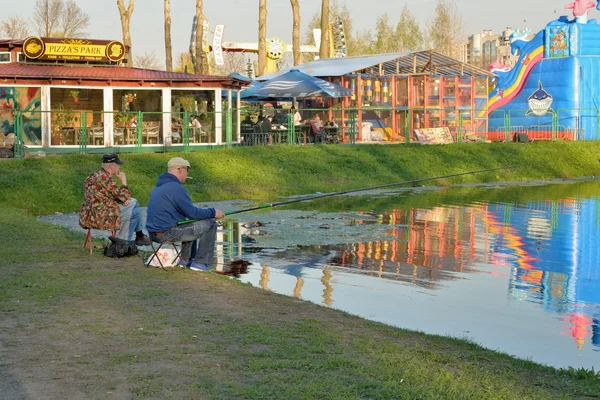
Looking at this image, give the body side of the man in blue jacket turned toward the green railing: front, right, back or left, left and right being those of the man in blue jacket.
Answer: left

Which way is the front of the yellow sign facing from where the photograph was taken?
facing the viewer

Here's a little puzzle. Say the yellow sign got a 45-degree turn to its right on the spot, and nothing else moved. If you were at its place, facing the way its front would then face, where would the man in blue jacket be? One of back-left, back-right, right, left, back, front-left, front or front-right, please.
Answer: front-left

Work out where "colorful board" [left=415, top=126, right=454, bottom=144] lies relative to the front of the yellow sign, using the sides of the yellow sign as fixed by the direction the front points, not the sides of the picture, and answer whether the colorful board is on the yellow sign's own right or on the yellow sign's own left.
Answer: on the yellow sign's own left

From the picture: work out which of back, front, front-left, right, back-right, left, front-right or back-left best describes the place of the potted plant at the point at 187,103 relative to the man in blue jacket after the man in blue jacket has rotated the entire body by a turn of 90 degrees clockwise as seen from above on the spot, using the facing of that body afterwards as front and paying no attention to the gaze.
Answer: back

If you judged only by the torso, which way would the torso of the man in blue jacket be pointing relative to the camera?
to the viewer's right

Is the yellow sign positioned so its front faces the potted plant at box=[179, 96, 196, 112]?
no

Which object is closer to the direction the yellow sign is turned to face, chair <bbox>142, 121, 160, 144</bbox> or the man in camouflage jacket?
the man in camouflage jacket

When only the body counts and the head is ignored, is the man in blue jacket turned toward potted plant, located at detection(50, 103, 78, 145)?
no

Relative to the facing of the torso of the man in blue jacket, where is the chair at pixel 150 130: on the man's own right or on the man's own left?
on the man's own left

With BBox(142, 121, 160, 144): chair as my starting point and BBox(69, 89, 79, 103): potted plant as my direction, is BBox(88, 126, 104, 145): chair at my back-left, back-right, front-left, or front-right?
front-left

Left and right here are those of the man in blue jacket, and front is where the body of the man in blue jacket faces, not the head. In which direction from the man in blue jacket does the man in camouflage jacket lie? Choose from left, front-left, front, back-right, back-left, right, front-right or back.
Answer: back-left

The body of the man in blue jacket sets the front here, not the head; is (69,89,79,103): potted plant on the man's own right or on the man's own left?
on the man's own left
